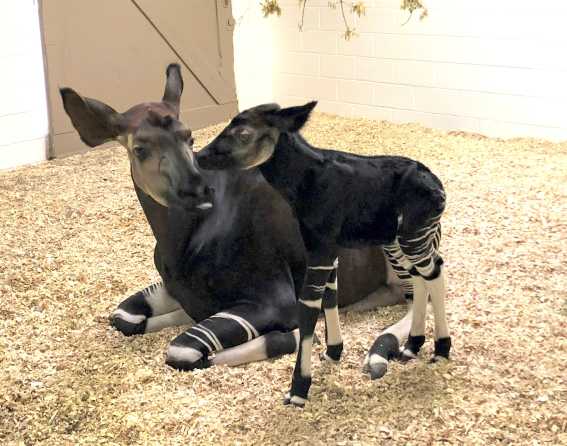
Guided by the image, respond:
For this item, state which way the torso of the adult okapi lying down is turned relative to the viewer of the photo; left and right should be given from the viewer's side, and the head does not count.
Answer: facing the viewer and to the left of the viewer
